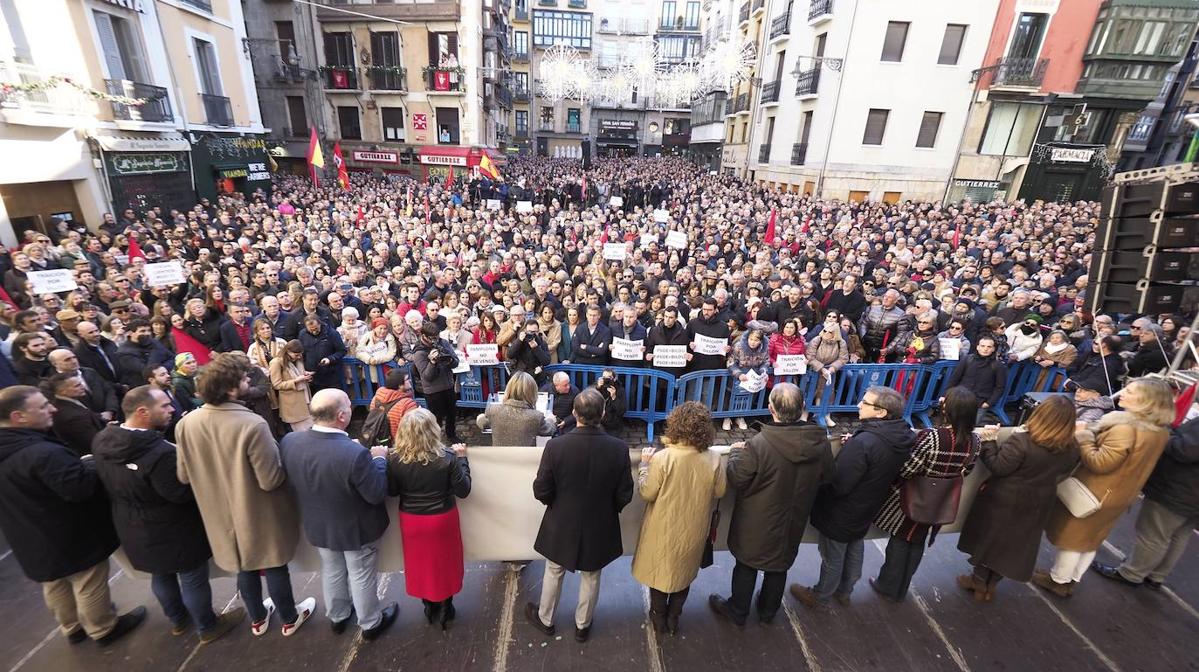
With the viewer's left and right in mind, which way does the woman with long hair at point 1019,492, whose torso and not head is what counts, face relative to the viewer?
facing away from the viewer and to the left of the viewer

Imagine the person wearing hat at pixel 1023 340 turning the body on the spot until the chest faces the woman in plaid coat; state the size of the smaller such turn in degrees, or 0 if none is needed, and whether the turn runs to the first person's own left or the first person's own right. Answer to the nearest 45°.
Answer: approximately 45° to the first person's own left

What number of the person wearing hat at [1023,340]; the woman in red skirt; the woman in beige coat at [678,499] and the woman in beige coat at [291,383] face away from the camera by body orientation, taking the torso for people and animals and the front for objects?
2

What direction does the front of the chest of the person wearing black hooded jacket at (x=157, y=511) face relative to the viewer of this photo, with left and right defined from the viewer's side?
facing away from the viewer and to the right of the viewer

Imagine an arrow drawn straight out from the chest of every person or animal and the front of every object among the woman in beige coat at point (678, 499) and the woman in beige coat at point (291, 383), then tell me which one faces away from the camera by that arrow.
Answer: the woman in beige coat at point (678, 499)

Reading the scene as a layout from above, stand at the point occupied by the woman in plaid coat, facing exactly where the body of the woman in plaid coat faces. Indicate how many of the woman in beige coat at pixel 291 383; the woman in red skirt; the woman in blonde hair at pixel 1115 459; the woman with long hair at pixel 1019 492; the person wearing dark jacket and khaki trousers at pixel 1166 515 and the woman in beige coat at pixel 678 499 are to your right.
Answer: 3

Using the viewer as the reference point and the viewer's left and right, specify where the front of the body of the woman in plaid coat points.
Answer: facing away from the viewer and to the left of the viewer

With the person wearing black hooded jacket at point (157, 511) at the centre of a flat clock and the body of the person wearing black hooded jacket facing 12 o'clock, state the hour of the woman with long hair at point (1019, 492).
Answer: The woman with long hair is roughly at 3 o'clock from the person wearing black hooded jacket.

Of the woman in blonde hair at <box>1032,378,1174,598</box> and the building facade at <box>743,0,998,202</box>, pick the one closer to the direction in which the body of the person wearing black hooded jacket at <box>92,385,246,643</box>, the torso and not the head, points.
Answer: the building facade

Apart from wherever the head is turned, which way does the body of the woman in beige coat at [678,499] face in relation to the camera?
away from the camera
